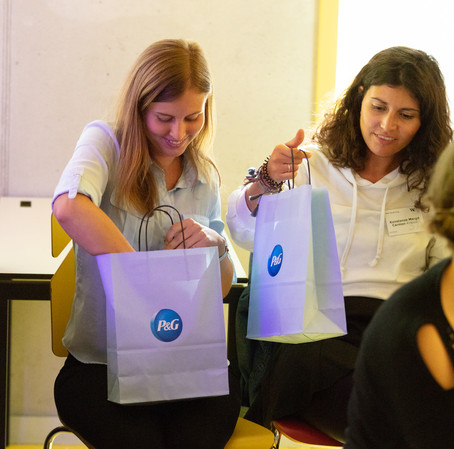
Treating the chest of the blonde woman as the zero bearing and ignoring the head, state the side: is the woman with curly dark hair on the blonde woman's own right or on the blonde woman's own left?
on the blonde woman's own left

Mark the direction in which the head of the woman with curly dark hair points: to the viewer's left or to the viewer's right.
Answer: to the viewer's left

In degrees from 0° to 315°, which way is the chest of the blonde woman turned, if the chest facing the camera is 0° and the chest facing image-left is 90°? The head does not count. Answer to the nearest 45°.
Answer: approximately 315°
